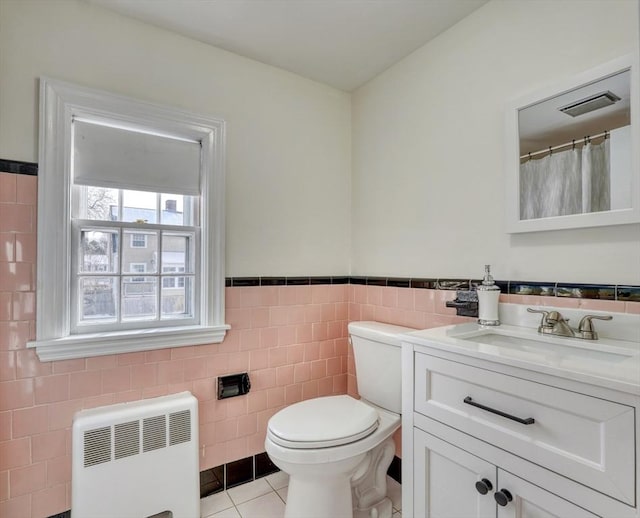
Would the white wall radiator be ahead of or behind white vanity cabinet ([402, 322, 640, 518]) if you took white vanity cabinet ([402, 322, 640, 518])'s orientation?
ahead

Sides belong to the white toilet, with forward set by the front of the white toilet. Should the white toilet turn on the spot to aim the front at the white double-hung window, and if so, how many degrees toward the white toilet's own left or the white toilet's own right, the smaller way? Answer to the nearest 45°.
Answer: approximately 45° to the white toilet's own right

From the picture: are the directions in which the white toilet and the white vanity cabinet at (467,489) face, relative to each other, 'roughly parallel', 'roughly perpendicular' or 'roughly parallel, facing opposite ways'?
roughly parallel

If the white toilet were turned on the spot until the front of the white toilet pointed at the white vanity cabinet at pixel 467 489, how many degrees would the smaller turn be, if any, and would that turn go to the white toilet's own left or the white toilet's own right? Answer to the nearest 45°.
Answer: approximately 90° to the white toilet's own left

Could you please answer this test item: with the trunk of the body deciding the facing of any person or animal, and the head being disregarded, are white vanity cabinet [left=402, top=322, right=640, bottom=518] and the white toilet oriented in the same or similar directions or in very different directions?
same or similar directions

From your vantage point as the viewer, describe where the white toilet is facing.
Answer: facing the viewer and to the left of the viewer

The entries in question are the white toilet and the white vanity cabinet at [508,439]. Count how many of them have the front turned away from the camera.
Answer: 0

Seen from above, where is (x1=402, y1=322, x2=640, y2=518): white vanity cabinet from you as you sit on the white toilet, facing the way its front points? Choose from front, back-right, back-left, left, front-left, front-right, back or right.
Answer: left

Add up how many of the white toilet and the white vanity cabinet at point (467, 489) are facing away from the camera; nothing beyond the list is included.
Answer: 0

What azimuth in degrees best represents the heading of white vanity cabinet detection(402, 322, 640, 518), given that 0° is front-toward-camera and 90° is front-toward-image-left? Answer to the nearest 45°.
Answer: approximately 45°
